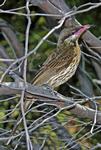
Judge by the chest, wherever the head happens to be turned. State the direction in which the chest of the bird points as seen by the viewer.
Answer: to the viewer's right
